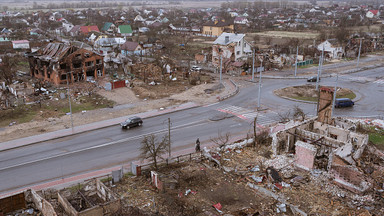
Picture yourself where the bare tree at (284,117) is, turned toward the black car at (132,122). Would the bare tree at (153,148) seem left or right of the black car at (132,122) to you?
left

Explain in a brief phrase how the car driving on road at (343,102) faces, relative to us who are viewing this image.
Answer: facing to the right of the viewer

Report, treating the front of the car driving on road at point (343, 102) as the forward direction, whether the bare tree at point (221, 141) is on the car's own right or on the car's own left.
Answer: on the car's own right

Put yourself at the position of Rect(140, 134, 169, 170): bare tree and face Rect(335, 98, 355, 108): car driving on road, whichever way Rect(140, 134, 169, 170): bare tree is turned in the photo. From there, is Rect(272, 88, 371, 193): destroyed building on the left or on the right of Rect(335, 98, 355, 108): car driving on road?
right

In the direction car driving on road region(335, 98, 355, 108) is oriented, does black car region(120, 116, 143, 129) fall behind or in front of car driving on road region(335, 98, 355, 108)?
behind

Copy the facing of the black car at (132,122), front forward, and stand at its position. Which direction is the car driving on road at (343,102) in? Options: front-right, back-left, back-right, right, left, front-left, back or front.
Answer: back-left

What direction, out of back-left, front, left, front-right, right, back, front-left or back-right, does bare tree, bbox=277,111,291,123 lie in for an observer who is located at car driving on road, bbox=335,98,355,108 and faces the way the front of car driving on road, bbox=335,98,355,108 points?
back-right

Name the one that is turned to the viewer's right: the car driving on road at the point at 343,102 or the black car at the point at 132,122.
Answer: the car driving on road

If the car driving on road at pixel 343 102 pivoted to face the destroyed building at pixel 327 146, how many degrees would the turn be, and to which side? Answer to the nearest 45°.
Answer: approximately 90° to its right

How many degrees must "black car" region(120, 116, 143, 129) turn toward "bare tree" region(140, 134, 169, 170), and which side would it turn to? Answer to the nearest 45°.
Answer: approximately 45° to its left
